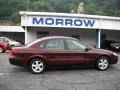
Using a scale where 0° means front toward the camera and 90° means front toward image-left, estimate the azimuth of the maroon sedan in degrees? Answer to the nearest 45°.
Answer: approximately 270°
